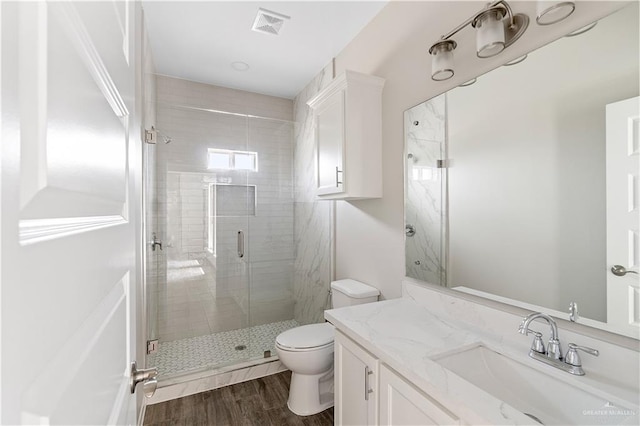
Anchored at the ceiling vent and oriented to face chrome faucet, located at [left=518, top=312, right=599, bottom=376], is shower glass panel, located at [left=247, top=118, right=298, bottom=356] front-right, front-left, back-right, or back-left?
back-left

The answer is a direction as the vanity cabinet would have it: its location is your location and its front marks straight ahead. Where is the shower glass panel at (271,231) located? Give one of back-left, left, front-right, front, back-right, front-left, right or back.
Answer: right

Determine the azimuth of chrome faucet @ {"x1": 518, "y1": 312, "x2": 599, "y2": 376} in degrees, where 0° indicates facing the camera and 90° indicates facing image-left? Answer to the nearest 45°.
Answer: approximately 45°

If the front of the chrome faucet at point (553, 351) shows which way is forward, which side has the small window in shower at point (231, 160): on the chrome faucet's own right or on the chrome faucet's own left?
on the chrome faucet's own right

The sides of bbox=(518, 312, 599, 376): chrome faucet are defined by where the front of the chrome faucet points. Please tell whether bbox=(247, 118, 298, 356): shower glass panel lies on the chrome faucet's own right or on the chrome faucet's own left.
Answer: on the chrome faucet's own right

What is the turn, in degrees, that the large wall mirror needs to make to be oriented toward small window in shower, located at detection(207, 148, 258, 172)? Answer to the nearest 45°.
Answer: approximately 45° to its right

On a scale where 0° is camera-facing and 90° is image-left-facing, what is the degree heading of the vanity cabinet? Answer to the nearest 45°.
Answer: approximately 45°

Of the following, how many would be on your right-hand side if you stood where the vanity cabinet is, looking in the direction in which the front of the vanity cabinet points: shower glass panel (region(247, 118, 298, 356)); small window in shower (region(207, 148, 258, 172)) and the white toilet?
3
